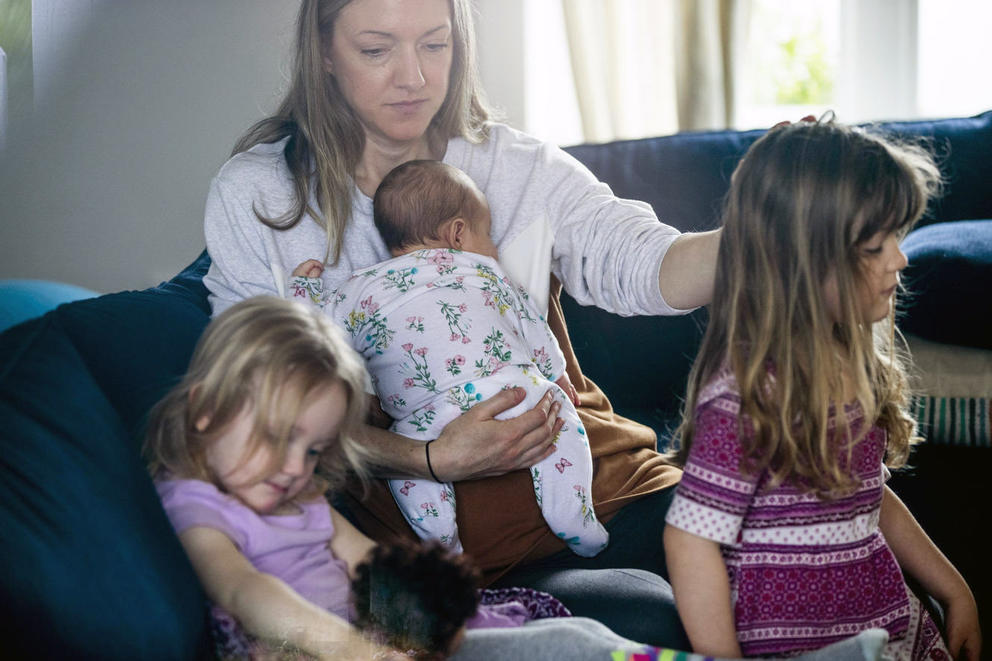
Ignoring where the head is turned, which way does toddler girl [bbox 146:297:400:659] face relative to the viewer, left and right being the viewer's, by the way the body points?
facing the viewer and to the right of the viewer

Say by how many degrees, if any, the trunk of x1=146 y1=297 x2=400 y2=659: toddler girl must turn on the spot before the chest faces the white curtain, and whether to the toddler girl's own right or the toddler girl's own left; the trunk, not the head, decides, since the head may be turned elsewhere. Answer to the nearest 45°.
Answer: approximately 90° to the toddler girl's own left

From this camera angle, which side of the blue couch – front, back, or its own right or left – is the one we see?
front

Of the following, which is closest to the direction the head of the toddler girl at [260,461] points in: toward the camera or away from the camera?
toward the camera

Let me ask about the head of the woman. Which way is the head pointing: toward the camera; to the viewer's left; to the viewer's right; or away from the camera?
toward the camera

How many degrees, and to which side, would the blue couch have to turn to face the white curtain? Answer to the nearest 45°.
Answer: approximately 180°
